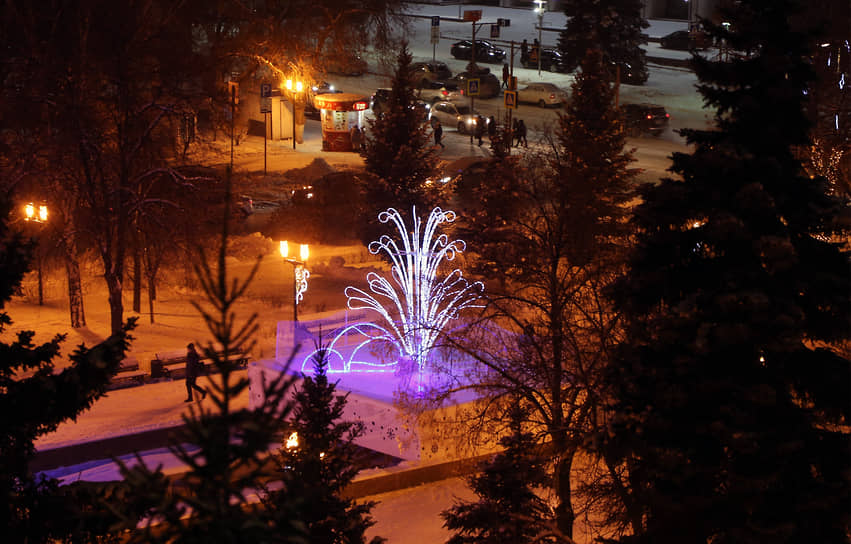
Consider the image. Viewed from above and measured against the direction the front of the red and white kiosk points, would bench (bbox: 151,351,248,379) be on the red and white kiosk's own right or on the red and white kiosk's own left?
on the red and white kiosk's own right

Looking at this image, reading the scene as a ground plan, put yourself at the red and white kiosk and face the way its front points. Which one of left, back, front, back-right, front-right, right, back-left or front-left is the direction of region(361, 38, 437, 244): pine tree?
front-right

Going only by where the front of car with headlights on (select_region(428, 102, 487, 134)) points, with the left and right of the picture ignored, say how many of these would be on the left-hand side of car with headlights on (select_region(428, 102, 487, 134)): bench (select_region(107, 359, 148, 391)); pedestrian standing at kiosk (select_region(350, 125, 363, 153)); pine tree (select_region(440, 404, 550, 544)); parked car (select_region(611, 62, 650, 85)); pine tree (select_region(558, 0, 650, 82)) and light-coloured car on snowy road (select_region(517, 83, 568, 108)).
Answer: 3

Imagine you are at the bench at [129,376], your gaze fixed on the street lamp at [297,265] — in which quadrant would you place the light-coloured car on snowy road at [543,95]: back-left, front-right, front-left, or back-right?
front-left

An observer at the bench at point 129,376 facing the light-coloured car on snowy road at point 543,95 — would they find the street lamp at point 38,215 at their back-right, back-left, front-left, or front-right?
front-left

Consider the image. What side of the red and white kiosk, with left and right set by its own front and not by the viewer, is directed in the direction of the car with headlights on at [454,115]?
left

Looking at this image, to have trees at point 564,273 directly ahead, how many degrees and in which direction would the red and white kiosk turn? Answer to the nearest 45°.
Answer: approximately 45° to its right

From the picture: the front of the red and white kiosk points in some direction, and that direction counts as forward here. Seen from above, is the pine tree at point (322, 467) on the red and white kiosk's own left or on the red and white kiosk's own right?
on the red and white kiosk's own right

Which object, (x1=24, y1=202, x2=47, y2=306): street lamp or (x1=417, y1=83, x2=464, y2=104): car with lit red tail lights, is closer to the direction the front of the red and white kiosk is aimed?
the street lamp

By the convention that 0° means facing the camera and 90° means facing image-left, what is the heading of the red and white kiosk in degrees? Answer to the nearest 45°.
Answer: approximately 315°

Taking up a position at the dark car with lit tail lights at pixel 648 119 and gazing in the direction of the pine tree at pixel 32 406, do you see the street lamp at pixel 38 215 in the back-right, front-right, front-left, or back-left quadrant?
front-right
